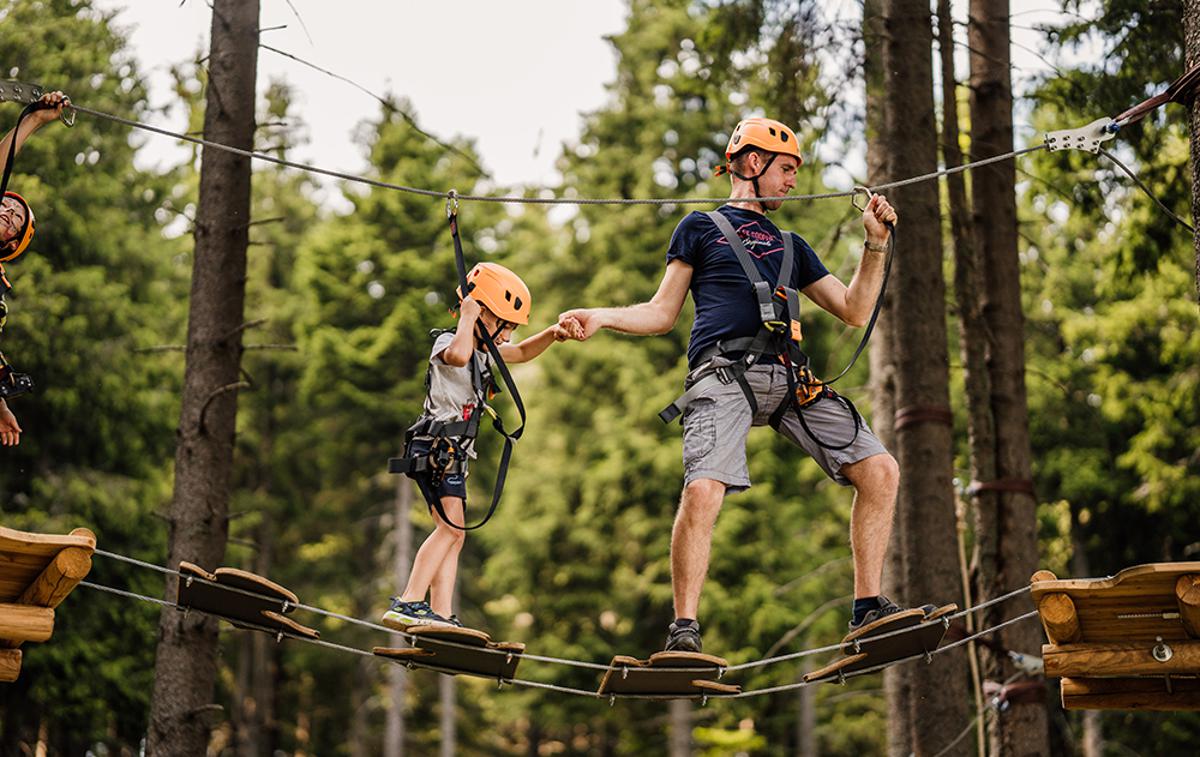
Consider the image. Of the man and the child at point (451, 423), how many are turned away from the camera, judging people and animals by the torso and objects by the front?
0

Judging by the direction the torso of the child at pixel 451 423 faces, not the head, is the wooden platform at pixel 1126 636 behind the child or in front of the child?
in front

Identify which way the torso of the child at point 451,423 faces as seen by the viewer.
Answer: to the viewer's right

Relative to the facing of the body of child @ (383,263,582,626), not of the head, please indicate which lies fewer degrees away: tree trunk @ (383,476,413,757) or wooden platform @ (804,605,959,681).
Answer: the wooden platform

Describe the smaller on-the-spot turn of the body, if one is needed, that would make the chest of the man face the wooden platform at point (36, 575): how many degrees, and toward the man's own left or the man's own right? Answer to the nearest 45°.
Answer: approximately 135° to the man's own right

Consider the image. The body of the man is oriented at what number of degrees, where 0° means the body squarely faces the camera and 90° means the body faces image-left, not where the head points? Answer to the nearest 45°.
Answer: approximately 315°

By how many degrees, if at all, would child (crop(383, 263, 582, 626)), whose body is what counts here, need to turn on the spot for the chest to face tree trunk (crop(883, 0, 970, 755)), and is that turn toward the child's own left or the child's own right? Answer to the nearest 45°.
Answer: approximately 45° to the child's own left

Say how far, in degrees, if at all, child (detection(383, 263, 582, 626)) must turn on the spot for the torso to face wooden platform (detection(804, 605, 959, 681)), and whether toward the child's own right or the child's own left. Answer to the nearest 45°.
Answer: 0° — they already face it

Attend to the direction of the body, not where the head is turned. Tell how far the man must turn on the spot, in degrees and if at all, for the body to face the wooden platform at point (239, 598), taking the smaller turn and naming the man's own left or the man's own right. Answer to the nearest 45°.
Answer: approximately 135° to the man's own right

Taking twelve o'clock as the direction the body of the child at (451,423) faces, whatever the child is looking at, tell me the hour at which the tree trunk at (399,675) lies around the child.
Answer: The tree trunk is roughly at 9 o'clock from the child.
